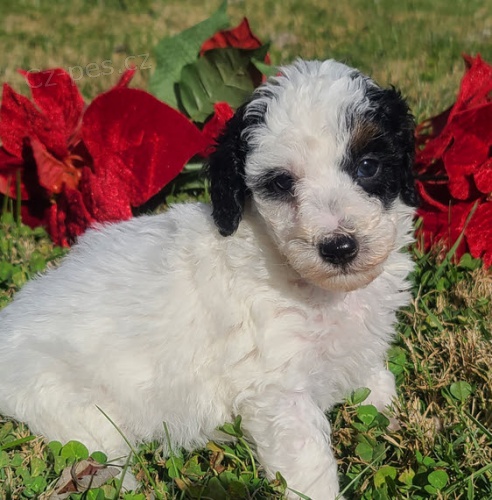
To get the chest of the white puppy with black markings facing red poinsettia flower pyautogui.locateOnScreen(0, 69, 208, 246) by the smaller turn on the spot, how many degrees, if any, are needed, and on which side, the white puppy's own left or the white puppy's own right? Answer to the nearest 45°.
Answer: approximately 135° to the white puppy's own left

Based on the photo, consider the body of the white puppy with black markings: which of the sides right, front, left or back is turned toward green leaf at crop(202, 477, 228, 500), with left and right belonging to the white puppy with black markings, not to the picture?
right

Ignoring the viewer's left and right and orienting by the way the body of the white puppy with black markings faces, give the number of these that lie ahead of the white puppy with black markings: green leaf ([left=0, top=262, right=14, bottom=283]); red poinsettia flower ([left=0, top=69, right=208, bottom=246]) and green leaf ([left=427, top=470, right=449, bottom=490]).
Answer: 1

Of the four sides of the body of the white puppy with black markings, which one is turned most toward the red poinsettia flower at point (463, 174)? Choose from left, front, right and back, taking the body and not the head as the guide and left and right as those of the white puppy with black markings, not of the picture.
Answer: left

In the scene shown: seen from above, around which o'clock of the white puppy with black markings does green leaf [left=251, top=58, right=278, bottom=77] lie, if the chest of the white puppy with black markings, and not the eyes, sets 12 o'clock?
The green leaf is roughly at 8 o'clock from the white puppy with black markings.

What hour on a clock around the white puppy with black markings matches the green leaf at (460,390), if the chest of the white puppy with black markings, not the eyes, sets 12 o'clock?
The green leaf is roughly at 11 o'clock from the white puppy with black markings.

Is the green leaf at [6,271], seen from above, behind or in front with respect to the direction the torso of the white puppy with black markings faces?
behind

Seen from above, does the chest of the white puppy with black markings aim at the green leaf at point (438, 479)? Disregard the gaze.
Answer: yes

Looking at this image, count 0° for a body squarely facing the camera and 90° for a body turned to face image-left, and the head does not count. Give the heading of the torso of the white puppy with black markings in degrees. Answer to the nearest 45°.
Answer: approximately 315°

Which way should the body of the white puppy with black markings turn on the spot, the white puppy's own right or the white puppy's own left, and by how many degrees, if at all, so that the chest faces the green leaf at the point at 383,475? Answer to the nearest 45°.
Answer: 0° — it already faces it

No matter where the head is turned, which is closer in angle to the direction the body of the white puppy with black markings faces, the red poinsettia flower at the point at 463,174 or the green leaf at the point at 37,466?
the red poinsettia flower

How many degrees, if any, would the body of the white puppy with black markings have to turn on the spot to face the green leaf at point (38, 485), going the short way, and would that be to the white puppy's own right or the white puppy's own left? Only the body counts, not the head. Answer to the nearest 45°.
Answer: approximately 135° to the white puppy's own right
